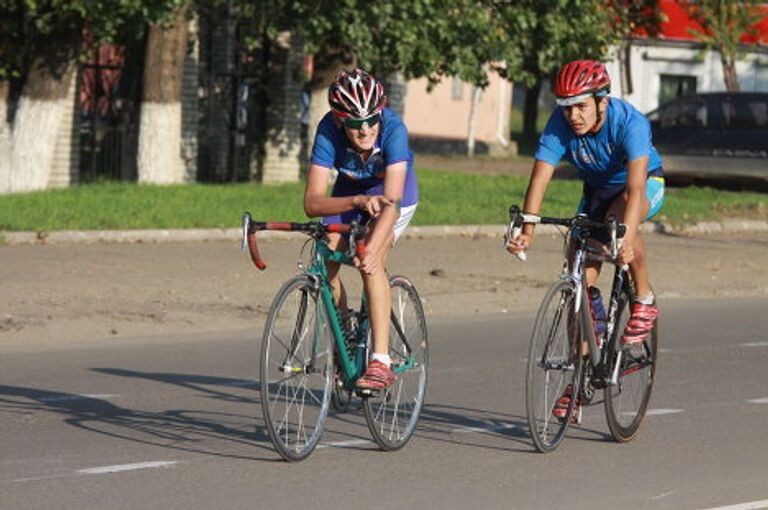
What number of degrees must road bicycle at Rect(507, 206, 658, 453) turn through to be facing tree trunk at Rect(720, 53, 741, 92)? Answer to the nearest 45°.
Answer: approximately 135° to its right

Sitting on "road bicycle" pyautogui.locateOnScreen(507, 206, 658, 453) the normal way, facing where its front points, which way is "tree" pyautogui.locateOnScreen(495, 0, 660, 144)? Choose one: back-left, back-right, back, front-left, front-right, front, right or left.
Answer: back-right

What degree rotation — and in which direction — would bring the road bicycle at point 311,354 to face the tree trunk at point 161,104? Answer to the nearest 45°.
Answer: approximately 135° to its right

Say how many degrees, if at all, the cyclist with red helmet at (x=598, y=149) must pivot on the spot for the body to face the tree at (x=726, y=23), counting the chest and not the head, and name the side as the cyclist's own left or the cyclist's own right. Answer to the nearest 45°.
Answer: approximately 135° to the cyclist's own right

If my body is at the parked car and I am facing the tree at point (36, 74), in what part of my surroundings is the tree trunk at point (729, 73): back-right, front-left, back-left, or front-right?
back-right

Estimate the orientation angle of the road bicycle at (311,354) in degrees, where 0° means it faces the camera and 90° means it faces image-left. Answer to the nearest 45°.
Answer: approximately 45°

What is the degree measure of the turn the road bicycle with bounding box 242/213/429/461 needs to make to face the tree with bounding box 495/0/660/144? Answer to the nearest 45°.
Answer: approximately 135° to its right

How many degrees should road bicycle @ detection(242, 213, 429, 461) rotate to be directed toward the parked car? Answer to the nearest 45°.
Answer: approximately 135° to its right
